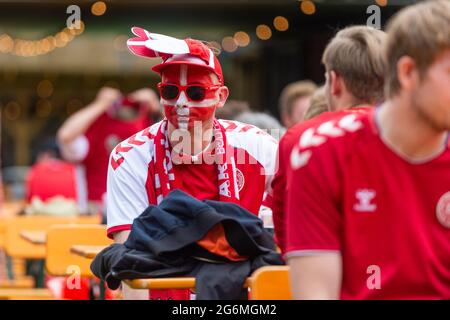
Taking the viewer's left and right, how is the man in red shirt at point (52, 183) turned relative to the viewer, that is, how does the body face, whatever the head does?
facing away from the viewer

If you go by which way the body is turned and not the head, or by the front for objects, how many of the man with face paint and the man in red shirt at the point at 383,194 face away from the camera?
0

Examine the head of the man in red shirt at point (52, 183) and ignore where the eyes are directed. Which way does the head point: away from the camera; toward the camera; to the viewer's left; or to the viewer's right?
away from the camera

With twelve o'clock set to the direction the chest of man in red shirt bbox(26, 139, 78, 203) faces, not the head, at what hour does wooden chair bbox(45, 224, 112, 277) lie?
The wooden chair is roughly at 6 o'clock from the man in red shirt.

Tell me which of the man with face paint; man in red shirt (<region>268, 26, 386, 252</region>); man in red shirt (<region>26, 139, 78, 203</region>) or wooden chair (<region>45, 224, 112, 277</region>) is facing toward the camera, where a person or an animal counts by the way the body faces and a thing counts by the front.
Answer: the man with face paint

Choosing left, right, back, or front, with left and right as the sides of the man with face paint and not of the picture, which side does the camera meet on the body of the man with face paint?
front

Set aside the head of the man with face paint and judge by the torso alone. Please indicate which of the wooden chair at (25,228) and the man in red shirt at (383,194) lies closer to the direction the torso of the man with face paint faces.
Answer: the man in red shirt

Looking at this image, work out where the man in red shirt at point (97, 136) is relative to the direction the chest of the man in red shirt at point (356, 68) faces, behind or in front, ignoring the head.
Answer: in front

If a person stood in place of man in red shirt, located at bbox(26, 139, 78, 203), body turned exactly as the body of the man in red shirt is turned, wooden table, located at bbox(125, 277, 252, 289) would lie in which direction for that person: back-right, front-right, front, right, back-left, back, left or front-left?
back

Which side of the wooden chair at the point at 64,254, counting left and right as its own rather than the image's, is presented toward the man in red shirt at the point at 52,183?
front

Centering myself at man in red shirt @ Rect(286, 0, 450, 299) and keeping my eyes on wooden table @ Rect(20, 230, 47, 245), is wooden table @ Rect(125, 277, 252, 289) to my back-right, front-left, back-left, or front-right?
front-left

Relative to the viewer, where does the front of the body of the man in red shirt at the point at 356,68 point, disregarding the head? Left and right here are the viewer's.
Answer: facing away from the viewer and to the left of the viewer

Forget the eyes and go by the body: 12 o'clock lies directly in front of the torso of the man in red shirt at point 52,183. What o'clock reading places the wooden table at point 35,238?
The wooden table is roughly at 6 o'clock from the man in red shirt.

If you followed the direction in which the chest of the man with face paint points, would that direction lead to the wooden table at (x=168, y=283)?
yes
